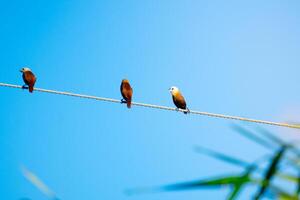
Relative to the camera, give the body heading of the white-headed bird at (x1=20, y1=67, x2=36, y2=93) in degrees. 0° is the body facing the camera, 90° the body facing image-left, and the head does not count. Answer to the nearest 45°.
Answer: approximately 90°

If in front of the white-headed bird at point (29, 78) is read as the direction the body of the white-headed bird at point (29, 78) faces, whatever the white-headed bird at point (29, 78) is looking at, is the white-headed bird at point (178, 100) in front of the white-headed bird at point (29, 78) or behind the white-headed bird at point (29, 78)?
behind
